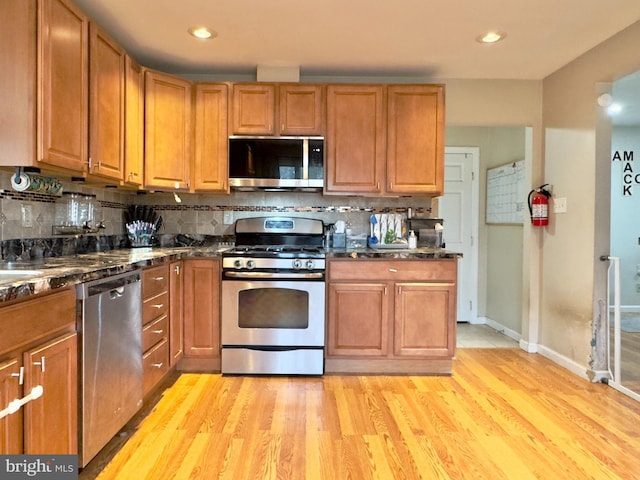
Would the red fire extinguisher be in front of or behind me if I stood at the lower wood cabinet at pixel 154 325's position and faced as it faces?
in front

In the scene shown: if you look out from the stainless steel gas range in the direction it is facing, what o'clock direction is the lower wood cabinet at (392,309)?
The lower wood cabinet is roughly at 9 o'clock from the stainless steel gas range.

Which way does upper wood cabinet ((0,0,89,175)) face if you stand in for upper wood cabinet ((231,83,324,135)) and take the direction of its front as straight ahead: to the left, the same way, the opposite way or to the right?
to the left

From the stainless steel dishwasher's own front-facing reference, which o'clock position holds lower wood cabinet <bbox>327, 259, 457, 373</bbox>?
The lower wood cabinet is roughly at 10 o'clock from the stainless steel dishwasher.

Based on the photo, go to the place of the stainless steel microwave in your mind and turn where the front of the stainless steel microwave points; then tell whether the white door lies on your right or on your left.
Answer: on your left

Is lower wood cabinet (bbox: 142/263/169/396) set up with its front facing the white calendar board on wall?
no

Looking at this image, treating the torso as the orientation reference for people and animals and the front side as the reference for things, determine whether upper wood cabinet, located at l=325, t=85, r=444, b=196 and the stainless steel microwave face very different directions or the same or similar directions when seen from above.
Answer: same or similar directions

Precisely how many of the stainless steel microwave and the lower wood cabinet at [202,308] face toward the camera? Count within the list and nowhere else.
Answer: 2

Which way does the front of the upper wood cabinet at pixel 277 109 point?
toward the camera

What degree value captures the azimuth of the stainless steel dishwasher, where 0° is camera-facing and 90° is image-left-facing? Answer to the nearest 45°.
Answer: approximately 315°

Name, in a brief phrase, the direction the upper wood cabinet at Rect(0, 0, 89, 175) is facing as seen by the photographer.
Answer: facing the viewer and to the right of the viewer

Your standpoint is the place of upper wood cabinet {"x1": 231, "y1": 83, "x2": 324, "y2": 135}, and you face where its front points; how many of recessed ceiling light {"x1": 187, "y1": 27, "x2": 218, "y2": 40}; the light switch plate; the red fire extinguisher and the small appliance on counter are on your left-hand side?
3

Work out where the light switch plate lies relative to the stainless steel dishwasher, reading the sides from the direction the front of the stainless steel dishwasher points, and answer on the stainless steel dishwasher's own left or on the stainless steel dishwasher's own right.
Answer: on the stainless steel dishwasher's own left

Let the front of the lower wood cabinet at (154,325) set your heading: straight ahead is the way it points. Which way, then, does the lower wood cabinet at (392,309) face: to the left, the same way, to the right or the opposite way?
to the right
